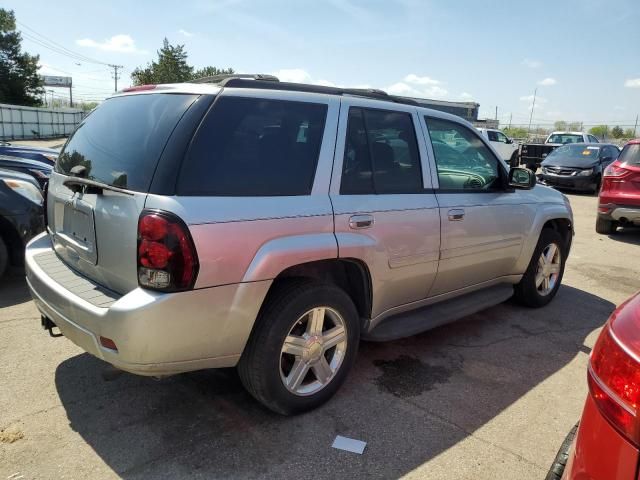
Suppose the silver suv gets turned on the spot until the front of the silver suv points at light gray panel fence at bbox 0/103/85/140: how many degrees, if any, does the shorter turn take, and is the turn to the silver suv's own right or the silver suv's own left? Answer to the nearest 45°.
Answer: approximately 90° to the silver suv's own left

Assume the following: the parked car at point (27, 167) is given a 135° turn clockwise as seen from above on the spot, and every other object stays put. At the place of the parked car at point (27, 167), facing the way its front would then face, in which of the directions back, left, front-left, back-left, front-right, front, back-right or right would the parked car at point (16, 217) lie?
left

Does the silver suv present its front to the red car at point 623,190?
yes

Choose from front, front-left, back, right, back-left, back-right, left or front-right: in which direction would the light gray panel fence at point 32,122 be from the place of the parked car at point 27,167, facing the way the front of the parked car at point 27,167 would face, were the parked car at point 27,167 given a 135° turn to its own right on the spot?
right

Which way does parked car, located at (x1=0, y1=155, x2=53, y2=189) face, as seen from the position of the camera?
facing the viewer and to the right of the viewer

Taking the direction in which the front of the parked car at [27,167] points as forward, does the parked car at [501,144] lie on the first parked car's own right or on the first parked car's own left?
on the first parked car's own left

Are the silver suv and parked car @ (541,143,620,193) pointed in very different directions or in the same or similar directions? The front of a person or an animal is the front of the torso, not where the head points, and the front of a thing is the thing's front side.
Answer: very different directions

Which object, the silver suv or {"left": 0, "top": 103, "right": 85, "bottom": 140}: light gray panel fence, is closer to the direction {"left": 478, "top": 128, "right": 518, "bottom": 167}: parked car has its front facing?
the silver suv

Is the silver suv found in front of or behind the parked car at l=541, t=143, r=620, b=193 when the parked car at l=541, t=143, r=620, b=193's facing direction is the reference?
in front

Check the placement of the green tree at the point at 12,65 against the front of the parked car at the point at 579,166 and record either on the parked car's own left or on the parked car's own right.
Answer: on the parked car's own right

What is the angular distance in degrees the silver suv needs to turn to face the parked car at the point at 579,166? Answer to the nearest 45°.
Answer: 0° — it already faces it

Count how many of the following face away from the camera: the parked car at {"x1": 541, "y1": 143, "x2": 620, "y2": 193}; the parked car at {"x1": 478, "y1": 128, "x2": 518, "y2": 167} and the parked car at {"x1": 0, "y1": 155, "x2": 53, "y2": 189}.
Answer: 0
